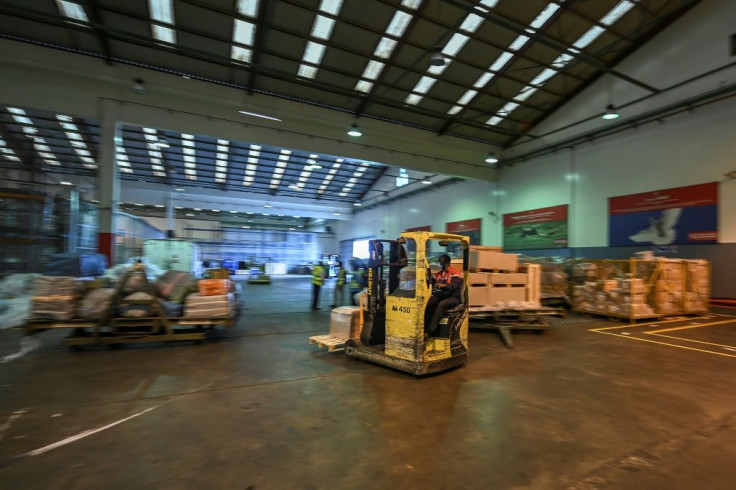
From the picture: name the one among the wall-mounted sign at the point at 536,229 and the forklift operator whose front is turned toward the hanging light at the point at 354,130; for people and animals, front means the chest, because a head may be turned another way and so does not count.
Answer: the wall-mounted sign

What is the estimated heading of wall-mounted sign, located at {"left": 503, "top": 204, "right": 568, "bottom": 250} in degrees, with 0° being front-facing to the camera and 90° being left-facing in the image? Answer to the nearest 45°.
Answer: approximately 45°

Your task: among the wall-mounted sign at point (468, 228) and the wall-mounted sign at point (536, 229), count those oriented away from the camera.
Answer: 0

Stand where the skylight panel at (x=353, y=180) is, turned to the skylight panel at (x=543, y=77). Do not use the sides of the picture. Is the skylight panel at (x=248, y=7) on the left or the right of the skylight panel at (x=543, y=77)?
right

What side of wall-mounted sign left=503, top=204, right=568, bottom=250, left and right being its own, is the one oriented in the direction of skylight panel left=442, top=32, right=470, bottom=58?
front

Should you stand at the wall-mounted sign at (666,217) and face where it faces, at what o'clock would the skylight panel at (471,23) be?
The skylight panel is roughly at 12 o'clock from the wall-mounted sign.

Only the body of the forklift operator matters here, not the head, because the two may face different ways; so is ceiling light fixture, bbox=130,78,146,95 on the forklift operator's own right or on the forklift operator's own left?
on the forklift operator's own right

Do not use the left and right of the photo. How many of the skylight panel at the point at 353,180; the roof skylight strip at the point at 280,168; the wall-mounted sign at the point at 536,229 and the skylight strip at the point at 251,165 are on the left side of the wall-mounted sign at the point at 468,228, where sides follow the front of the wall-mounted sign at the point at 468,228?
1

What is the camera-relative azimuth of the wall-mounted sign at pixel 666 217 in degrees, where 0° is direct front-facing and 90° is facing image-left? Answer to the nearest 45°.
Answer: approximately 45°

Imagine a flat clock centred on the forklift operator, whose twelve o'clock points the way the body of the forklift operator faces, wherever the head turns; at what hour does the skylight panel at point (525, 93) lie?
The skylight panel is roughly at 5 o'clock from the forklift operator.

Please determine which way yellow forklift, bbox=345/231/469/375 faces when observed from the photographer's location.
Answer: facing away from the viewer and to the left of the viewer

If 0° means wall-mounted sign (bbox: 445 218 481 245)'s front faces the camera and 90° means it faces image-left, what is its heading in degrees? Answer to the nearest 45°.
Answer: approximately 45°

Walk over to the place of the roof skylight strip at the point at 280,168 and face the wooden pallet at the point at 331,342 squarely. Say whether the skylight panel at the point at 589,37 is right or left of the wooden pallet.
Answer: left

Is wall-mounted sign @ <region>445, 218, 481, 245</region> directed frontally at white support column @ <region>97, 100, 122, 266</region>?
yes

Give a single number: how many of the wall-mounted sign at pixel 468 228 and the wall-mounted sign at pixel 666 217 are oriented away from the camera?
0

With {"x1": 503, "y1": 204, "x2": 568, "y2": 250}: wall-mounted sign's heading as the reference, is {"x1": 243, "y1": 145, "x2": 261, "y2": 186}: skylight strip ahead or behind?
ahead

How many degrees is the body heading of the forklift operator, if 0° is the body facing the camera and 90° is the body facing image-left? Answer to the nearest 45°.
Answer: approximately 45°
